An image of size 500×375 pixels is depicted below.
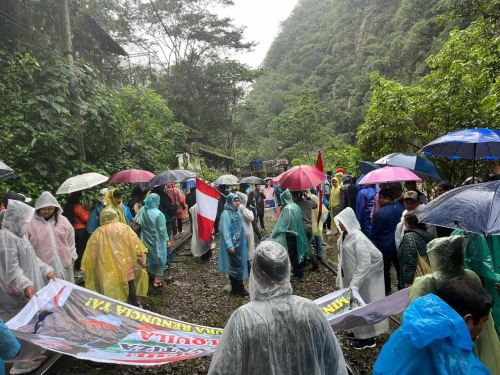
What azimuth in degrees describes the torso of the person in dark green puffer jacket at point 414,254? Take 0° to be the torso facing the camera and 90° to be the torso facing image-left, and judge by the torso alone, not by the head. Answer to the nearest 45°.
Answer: approximately 135°
